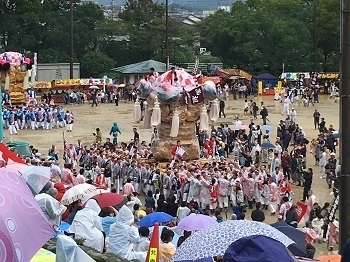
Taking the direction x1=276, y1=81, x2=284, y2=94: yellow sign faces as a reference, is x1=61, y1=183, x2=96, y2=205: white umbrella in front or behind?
in front

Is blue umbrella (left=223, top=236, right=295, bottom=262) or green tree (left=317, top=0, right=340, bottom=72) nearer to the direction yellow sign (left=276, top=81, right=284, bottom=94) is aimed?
the blue umbrella

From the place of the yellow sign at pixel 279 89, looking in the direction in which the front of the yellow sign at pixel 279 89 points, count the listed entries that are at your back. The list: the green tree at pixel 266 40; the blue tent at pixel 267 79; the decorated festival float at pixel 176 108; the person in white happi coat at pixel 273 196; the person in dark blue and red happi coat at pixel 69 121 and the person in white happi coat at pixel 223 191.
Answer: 2

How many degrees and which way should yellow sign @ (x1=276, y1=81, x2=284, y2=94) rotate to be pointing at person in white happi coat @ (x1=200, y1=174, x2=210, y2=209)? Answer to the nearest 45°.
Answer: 0° — it already faces them

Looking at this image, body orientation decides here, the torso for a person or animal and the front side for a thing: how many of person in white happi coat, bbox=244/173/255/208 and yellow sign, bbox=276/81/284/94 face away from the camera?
1

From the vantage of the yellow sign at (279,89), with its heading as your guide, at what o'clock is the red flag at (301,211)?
The red flag is roughly at 12 o'clock from the yellow sign.

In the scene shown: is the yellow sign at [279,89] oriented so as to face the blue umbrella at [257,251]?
yes

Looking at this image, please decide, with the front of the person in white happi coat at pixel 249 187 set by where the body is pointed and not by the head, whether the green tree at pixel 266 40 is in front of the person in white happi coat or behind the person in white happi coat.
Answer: in front

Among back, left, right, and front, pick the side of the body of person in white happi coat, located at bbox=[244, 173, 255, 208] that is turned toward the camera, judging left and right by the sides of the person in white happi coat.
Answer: back

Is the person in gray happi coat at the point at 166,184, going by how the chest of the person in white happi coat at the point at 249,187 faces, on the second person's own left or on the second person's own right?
on the second person's own left

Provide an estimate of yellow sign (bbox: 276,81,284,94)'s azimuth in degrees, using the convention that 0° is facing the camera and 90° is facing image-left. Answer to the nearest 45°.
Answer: approximately 0°

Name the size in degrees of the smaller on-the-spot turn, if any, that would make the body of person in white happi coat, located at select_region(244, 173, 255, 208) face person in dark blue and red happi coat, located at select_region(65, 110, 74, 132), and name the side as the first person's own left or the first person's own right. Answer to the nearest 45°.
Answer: approximately 45° to the first person's own left

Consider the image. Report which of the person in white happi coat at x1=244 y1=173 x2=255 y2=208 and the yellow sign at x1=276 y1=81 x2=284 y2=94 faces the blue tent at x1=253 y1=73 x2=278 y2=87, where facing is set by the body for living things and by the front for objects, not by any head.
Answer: the person in white happi coat

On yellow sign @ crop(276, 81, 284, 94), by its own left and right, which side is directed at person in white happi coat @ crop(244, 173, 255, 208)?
front

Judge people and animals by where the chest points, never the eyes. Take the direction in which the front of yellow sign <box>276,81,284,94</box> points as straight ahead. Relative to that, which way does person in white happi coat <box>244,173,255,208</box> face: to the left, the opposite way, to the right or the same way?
the opposite way
